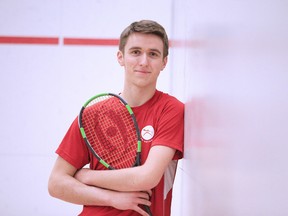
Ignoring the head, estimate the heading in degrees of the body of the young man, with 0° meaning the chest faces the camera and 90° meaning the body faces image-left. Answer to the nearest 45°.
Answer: approximately 45°

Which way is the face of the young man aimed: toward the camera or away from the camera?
toward the camera
